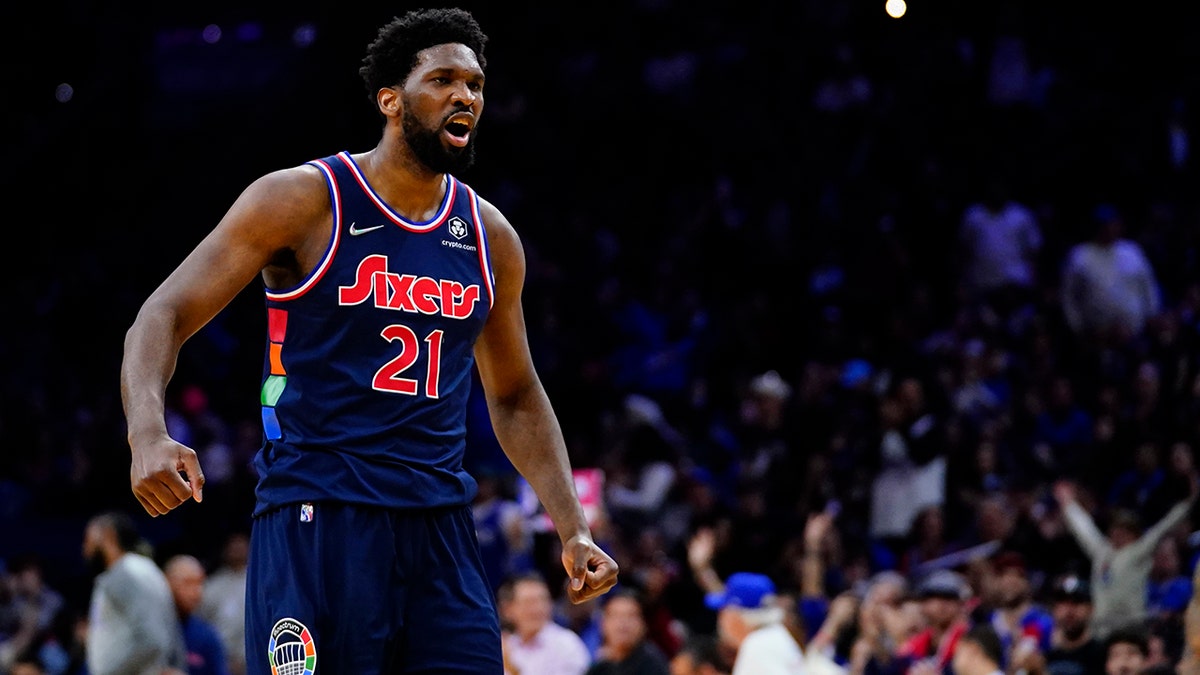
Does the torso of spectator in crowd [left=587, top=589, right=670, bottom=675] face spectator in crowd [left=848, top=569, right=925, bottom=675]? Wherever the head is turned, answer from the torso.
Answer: no

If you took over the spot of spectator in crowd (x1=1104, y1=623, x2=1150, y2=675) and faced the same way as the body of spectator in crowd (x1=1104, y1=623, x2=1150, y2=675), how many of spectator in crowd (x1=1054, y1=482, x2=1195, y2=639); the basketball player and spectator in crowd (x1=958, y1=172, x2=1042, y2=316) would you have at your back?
2

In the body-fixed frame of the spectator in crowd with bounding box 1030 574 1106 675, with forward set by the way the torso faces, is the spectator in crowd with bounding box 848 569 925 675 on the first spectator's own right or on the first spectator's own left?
on the first spectator's own right

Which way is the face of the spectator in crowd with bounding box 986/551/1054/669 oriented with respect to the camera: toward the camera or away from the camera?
toward the camera

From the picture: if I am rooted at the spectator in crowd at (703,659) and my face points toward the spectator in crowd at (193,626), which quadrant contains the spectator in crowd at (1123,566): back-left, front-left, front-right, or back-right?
back-right

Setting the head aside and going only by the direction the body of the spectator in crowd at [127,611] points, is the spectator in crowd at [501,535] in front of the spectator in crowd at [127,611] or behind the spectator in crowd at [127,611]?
behind

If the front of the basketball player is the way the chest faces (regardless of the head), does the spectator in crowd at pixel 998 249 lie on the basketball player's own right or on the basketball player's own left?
on the basketball player's own left

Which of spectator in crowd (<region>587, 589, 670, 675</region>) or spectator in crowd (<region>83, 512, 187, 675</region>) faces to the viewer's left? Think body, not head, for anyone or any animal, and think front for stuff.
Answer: spectator in crowd (<region>83, 512, 187, 675</region>)

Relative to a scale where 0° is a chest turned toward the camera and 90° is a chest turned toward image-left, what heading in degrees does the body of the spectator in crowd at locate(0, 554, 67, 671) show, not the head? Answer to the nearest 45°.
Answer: approximately 0°

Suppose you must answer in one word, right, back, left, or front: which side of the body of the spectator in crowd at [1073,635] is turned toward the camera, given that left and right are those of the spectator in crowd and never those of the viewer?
front

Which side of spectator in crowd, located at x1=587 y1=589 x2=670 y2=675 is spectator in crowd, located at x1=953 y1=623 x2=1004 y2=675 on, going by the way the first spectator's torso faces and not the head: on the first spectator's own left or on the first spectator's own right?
on the first spectator's own left

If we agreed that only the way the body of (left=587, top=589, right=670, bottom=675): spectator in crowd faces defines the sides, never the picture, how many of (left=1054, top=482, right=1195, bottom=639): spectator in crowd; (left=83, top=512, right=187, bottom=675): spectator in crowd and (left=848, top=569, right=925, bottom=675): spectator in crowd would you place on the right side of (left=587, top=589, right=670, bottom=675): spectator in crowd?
1

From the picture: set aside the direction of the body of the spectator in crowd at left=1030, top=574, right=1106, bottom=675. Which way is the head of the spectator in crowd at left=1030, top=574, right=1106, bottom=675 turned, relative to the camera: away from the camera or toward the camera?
toward the camera

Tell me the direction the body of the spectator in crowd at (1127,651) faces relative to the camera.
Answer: toward the camera
